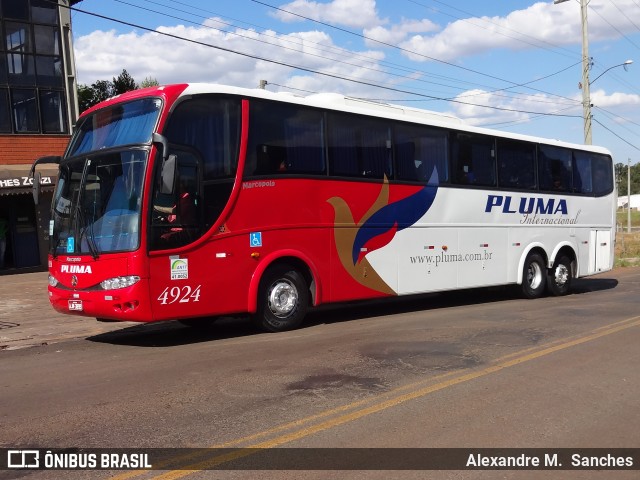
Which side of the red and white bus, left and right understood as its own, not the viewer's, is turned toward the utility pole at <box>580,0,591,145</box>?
back

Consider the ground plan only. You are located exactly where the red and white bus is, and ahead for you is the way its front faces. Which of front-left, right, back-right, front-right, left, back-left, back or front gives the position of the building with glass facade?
right

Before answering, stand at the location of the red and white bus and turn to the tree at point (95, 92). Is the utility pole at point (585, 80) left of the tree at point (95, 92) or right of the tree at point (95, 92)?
right

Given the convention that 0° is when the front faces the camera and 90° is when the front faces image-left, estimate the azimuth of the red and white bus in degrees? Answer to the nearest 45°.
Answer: approximately 45°

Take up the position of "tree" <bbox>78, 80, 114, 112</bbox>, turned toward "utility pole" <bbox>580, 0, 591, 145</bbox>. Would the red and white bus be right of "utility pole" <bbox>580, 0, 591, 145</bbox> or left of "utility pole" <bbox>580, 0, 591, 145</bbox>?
right

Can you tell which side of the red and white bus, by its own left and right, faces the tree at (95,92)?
right
